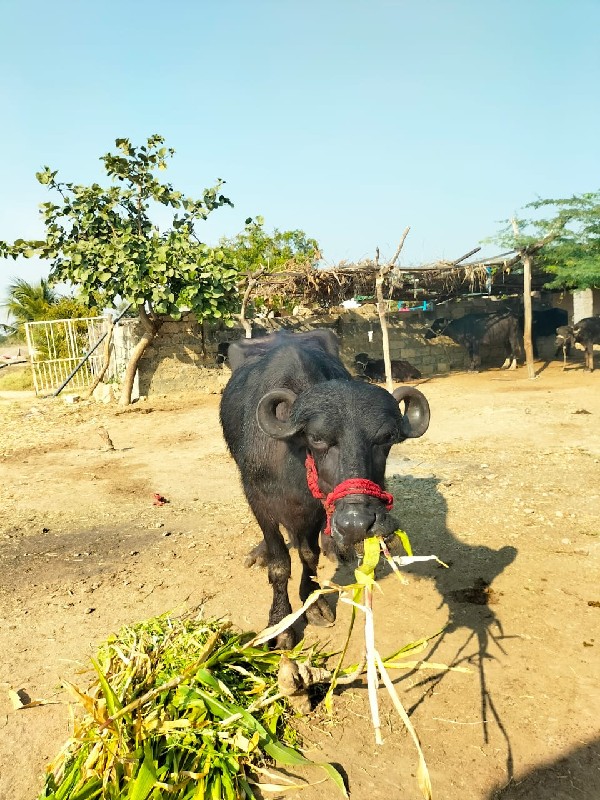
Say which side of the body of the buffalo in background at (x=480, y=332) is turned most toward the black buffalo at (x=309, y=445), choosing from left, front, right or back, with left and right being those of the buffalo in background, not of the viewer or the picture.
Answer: left

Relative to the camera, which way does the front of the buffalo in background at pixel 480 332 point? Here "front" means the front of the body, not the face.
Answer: to the viewer's left

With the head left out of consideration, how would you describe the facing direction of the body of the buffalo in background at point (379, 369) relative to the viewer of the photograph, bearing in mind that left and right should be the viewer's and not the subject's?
facing to the left of the viewer

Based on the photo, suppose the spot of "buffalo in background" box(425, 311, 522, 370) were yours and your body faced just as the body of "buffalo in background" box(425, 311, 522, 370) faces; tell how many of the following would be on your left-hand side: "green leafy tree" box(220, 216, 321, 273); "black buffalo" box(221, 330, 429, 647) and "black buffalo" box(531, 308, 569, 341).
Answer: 1

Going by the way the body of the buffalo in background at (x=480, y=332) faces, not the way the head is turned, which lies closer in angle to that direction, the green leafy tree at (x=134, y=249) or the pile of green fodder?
the green leafy tree

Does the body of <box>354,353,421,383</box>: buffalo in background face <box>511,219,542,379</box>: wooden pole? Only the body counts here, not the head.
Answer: no

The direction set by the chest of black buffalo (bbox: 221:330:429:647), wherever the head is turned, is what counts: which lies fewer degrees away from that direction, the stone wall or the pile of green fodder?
the pile of green fodder

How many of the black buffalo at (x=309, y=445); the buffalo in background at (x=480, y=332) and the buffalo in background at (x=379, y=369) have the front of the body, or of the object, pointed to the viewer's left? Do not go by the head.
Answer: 2

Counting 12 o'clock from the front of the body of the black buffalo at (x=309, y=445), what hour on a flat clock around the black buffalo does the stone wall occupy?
The stone wall is roughly at 6 o'clock from the black buffalo.

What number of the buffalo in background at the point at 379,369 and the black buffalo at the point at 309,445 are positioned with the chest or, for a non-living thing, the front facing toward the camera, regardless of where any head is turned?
1

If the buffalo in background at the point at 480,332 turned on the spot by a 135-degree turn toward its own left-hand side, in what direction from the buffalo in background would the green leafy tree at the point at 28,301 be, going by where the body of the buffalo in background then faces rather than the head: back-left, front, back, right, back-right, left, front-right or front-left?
back-right

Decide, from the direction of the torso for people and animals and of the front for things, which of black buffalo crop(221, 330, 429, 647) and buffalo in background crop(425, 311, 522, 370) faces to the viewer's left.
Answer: the buffalo in background

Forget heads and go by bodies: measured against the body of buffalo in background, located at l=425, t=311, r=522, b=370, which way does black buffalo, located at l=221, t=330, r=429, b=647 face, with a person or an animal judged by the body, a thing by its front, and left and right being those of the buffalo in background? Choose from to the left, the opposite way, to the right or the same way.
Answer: to the left

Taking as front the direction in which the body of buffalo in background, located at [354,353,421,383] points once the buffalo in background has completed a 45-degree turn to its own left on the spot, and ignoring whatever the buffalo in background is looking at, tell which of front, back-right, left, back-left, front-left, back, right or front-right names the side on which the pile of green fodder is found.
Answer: front-left

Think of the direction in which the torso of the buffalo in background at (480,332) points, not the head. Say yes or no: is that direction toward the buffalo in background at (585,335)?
no

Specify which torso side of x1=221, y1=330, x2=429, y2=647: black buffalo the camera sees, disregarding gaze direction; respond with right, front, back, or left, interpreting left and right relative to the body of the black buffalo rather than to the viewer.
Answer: front

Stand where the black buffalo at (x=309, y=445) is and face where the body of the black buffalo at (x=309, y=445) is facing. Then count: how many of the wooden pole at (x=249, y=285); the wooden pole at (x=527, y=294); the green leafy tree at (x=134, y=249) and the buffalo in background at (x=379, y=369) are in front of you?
0

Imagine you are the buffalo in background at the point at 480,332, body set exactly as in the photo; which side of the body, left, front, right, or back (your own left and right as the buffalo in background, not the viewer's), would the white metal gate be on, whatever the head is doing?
front
